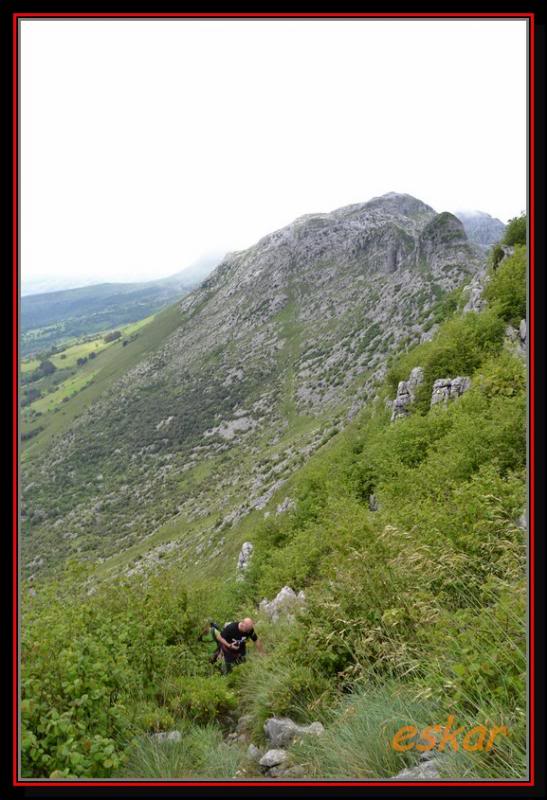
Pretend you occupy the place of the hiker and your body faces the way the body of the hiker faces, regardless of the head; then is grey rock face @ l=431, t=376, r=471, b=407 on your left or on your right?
on your left

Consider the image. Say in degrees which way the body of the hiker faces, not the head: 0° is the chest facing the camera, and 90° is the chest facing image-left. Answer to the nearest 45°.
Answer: approximately 315°

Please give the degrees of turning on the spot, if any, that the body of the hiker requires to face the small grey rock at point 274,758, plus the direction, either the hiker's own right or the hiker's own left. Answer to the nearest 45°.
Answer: approximately 45° to the hiker's own right

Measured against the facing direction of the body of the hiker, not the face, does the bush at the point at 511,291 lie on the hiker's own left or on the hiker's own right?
on the hiker's own left

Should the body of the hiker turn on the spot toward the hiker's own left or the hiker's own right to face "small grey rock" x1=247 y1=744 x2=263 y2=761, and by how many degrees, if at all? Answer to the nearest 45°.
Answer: approximately 45° to the hiker's own right
